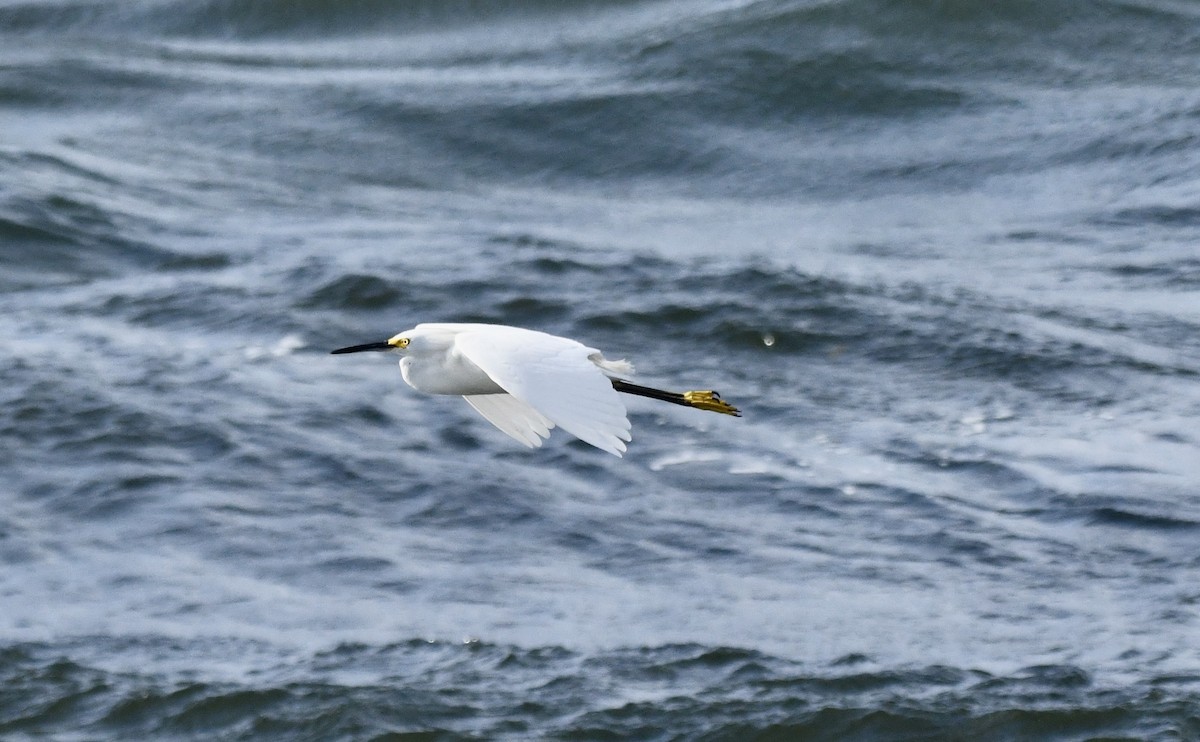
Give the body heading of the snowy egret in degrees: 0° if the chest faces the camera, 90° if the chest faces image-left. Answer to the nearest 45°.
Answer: approximately 90°
